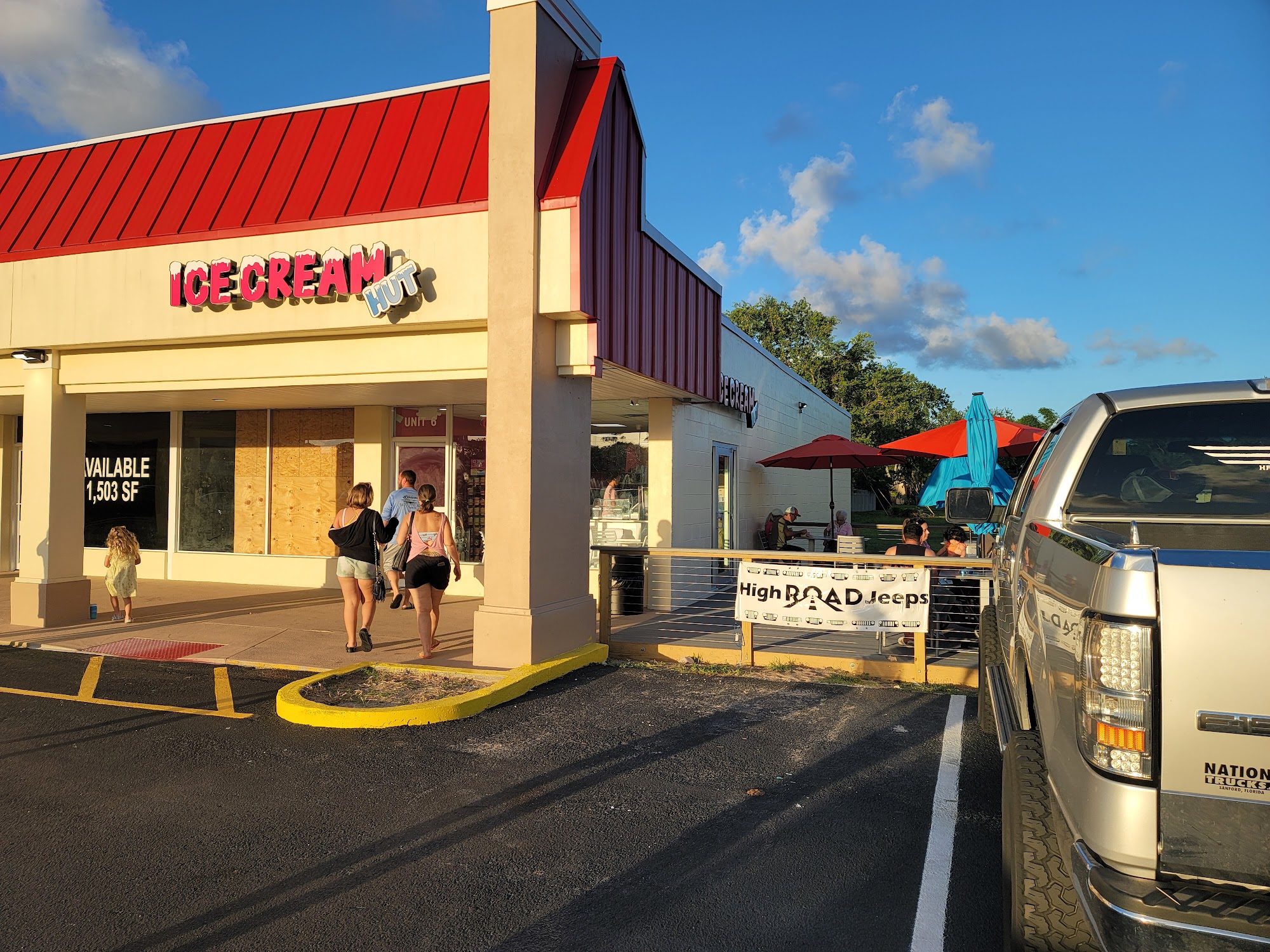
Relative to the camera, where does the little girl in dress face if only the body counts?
away from the camera

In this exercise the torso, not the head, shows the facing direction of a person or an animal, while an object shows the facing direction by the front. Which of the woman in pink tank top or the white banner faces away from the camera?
the woman in pink tank top

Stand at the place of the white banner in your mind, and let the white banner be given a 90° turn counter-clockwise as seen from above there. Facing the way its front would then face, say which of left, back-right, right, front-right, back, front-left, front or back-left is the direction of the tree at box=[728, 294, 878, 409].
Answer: left

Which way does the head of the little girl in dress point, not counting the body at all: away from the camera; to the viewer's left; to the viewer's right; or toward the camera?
away from the camera

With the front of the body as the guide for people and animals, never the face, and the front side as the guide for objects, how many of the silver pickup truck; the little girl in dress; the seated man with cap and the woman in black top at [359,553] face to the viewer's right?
1

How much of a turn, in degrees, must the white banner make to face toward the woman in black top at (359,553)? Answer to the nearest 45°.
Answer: approximately 90° to its right

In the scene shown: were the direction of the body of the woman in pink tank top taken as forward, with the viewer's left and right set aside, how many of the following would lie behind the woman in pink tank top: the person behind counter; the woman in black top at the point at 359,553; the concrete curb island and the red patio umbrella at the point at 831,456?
1

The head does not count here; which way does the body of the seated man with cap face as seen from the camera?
to the viewer's right

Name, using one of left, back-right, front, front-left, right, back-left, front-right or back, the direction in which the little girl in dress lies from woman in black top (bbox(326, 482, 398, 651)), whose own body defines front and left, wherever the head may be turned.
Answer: front-left

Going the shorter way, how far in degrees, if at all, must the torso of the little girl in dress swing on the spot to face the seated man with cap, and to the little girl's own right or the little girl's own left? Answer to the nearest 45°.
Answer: approximately 90° to the little girl's own right

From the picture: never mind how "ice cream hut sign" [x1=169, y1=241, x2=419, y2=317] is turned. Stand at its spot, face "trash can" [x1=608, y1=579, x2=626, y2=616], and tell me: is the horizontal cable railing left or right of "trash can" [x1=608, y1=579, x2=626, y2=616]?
right

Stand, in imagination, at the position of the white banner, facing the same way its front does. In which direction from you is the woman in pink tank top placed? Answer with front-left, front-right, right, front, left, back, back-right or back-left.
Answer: right

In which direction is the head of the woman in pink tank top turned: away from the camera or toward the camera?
away from the camera

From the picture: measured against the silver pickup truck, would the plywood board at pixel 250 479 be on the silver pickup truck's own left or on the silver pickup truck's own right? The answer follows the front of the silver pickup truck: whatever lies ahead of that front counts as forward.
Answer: on the silver pickup truck's own left

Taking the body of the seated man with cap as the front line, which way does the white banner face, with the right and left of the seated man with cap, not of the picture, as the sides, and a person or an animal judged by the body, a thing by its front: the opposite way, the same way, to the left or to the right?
to the right

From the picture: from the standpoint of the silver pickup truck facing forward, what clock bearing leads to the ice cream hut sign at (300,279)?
The ice cream hut sign is roughly at 10 o'clock from the silver pickup truck.

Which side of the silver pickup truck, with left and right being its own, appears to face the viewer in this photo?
back

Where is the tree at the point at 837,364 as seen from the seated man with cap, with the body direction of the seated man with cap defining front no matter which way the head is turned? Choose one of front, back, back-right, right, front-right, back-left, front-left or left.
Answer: left

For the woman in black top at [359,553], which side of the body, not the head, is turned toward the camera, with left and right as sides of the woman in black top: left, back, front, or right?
back

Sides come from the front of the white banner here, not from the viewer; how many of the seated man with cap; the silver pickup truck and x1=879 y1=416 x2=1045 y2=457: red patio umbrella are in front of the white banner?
1
